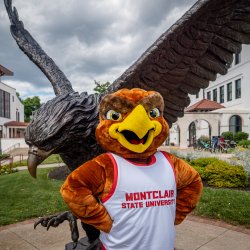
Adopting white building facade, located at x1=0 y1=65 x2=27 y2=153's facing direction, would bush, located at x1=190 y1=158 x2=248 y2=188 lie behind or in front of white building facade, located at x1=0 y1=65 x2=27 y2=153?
in front

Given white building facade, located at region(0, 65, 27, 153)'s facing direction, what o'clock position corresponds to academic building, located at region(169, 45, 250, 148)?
The academic building is roughly at 12 o'clock from the white building facade.

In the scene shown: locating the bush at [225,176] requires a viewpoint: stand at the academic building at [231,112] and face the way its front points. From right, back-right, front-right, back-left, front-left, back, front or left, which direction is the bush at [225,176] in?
front-left

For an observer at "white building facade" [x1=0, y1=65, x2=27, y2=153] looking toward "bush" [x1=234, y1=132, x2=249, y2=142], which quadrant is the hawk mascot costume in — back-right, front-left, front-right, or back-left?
front-right

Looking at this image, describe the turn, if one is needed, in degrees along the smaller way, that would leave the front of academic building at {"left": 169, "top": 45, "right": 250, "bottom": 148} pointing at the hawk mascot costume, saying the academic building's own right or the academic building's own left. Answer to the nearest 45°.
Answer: approximately 45° to the academic building's own left

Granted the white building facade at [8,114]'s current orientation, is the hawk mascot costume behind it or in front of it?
in front

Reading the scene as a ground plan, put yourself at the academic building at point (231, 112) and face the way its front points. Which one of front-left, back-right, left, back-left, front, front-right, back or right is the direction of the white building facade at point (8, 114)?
front-right

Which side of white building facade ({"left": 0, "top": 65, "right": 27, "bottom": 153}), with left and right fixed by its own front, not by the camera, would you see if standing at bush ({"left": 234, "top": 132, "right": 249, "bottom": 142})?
front

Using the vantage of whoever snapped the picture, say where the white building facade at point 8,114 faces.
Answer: facing the viewer and to the right of the viewer

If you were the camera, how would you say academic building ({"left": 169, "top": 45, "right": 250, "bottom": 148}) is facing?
facing the viewer and to the left of the viewer

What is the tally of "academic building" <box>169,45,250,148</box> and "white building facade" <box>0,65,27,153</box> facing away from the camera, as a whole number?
0
